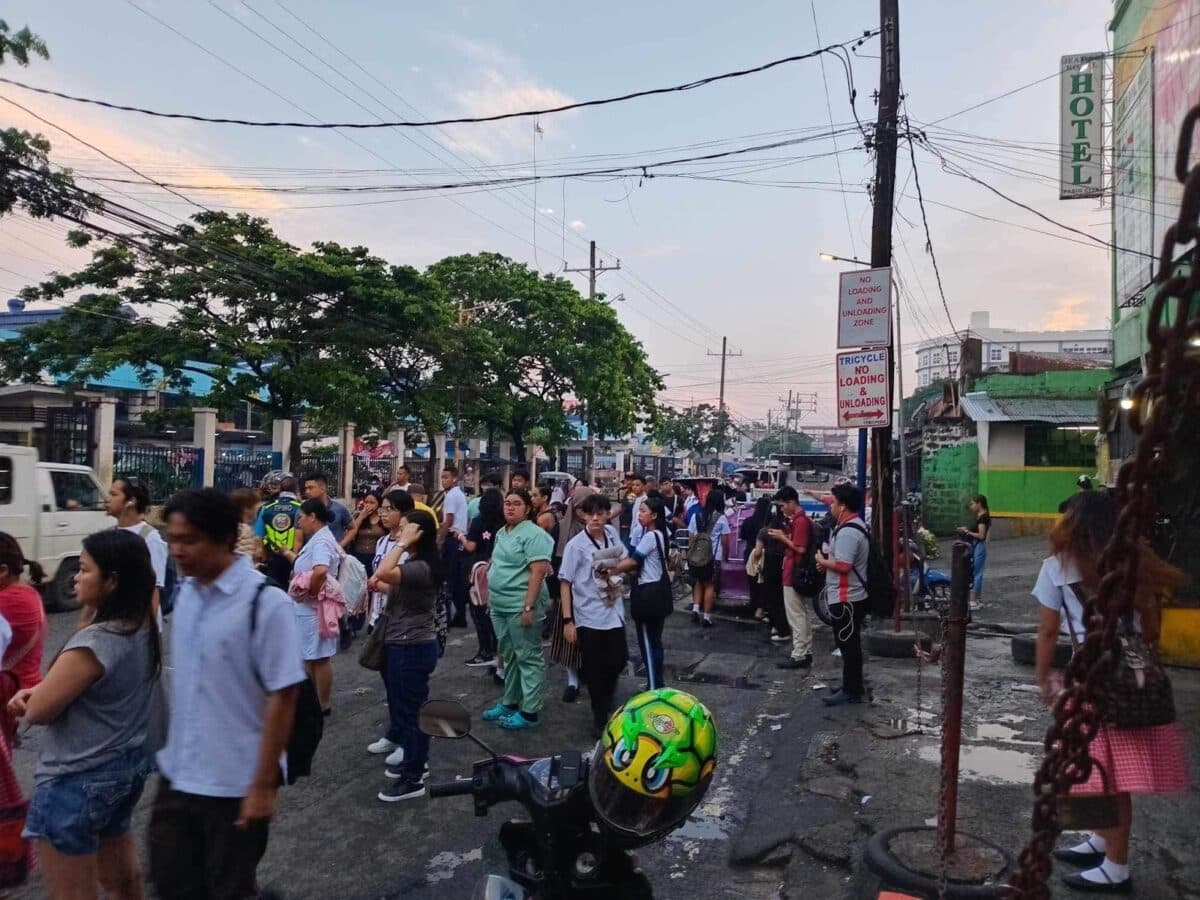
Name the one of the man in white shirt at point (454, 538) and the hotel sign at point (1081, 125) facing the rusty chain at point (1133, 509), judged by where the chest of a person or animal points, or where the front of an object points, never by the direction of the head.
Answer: the hotel sign

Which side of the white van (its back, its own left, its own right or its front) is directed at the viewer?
right

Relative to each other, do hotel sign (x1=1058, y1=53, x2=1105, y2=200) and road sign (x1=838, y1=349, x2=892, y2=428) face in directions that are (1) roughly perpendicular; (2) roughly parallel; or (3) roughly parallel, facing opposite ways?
roughly parallel

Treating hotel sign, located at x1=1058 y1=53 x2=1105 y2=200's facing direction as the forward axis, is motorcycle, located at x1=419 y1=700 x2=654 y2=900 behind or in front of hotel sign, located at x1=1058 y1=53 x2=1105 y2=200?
in front

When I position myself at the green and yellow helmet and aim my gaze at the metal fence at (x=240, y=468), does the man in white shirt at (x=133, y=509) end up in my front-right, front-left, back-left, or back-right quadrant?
front-left

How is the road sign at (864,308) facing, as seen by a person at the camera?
facing the viewer

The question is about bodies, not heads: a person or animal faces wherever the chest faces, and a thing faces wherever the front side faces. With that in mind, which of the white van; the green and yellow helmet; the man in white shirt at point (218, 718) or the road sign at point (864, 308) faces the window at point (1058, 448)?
the white van

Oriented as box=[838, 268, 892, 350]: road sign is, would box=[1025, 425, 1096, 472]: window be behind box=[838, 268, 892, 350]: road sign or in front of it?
behind

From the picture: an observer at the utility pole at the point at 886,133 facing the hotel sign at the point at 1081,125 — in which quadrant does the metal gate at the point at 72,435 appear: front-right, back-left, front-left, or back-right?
back-left

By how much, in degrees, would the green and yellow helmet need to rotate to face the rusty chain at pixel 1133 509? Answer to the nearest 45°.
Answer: approximately 90° to its left

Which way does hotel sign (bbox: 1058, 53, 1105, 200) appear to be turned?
toward the camera

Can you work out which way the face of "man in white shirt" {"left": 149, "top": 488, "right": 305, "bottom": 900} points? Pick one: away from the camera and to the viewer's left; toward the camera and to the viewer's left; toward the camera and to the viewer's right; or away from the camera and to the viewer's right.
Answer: toward the camera and to the viewer's left

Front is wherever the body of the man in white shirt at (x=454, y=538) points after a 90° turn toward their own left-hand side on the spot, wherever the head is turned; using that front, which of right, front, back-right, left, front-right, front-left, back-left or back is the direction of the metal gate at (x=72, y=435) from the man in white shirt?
back-right

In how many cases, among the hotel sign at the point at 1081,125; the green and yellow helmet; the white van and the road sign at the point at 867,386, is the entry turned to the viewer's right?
1

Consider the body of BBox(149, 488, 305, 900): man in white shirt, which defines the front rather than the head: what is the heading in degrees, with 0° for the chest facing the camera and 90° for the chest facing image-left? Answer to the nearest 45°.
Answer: approximately 45°

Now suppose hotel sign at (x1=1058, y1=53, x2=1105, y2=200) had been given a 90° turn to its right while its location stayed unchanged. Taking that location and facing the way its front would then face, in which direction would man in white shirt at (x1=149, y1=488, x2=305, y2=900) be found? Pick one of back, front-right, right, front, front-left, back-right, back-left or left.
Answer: left

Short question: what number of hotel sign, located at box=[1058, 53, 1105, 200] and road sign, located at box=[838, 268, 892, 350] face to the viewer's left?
0

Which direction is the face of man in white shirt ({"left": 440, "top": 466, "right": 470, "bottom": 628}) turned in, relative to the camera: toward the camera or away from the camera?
toward the camera
